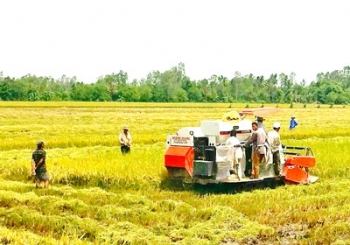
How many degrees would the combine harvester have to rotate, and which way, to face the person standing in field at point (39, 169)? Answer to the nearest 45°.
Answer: approximately 180°

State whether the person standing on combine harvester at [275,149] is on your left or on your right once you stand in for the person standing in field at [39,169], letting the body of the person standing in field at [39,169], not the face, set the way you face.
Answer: on your right

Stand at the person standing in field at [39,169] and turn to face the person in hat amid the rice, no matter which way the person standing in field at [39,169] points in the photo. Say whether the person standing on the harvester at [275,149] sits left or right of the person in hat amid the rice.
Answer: right

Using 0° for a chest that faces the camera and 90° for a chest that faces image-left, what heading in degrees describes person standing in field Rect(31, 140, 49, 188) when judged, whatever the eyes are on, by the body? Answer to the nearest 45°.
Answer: approximately 225°

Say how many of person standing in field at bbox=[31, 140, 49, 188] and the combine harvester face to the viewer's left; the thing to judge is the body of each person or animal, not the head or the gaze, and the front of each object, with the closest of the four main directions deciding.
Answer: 0

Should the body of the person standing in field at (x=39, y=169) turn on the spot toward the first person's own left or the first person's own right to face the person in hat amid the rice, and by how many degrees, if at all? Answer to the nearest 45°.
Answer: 0° — they already face them

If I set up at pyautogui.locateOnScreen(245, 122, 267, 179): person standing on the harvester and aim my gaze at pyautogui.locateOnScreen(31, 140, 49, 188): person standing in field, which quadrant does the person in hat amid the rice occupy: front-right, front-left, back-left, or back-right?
front-right

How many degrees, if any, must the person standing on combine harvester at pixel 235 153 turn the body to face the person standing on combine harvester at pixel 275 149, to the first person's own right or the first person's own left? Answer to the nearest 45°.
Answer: approximately 45° to the first person's own right

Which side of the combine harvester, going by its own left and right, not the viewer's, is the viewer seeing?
right

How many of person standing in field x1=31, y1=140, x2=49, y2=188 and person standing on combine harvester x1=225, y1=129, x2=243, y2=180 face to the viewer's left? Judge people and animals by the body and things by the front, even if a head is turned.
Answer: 0
